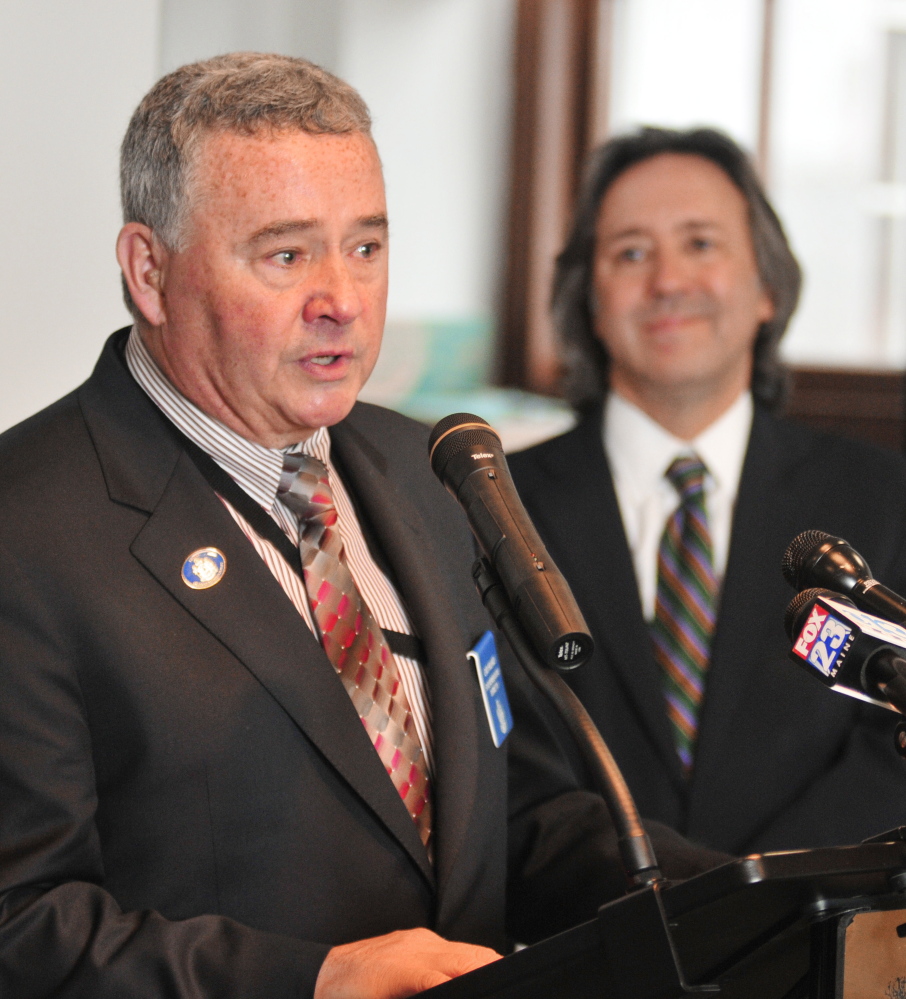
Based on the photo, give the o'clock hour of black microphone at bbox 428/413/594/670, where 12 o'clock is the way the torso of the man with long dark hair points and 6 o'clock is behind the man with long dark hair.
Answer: The black microphone is roughly at 12 o'clock from the man with long dark hair.

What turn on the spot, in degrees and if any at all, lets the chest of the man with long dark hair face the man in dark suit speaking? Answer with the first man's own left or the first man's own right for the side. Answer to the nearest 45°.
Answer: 0° — they already face them

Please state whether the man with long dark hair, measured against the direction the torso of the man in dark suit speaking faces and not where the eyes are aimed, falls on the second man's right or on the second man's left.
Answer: on the second man's left

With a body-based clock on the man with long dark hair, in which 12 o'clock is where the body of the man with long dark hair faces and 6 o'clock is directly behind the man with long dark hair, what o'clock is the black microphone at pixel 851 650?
The black microphone is roughly at 12 o'clock from the man with long dark hair.

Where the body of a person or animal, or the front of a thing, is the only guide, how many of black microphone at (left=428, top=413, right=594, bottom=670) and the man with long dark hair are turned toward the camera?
1

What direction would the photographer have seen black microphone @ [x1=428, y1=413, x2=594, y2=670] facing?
facing away from the viewer and to the left of the viewer

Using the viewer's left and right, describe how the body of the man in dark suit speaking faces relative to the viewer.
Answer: facing the viewer and to the right of the viewer

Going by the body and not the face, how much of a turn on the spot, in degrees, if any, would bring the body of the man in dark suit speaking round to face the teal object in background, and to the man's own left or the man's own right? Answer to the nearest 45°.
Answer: approximately 135° to the man's own left

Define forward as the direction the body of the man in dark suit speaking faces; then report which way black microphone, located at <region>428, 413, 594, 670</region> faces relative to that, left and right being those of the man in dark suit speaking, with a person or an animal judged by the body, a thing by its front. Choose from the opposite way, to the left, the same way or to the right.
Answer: the opposite way

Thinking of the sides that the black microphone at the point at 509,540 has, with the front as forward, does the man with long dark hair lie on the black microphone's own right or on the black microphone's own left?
on the black microphone's own right

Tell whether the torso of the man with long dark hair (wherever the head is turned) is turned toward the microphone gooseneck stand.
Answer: yes
